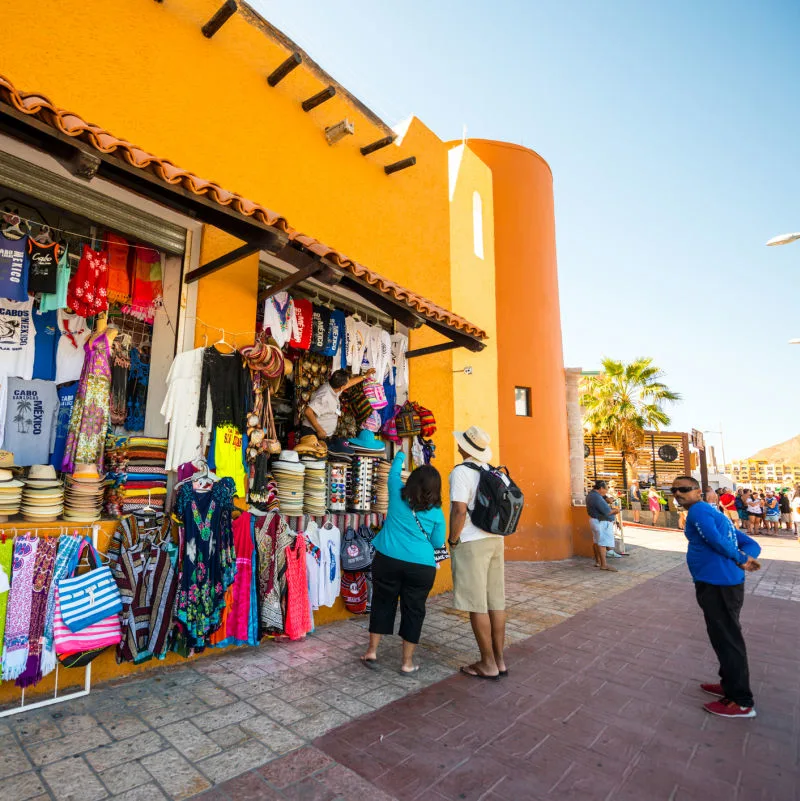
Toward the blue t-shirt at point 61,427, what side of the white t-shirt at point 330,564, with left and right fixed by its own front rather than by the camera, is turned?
right

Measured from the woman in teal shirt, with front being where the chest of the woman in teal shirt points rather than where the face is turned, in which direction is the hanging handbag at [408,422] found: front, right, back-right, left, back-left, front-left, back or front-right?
front

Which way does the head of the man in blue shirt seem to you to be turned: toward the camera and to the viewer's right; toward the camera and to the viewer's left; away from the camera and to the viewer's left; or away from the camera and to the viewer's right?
toward the camera and to the viewer's left

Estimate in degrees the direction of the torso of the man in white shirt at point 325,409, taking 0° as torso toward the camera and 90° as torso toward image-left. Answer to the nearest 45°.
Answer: approximately 270°

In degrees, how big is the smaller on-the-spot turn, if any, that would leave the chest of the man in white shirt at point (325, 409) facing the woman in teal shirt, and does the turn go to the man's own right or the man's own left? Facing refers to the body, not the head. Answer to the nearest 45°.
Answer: approximately 45° to the man's own right

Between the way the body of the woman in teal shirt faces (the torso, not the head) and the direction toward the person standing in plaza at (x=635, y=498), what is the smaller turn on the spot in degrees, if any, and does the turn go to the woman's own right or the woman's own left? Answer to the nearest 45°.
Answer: approximately 45° to the woman's own right

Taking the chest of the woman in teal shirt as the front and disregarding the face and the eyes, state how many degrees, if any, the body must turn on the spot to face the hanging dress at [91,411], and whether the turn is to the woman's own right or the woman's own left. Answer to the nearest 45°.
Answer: approximately 90° to the woman's own left

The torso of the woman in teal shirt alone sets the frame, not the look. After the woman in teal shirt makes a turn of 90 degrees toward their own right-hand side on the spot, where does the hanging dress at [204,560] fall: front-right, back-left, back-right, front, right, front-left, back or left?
back

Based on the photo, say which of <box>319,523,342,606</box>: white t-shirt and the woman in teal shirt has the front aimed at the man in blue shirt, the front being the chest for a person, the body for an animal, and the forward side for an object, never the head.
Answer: the white t-shirt

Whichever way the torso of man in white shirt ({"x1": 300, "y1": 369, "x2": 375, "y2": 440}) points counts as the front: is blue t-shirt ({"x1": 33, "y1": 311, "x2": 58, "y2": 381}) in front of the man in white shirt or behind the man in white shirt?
behind

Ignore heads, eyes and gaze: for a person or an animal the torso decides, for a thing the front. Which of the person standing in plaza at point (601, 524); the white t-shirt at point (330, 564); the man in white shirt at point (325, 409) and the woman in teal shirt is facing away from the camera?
the woman in teal shirt

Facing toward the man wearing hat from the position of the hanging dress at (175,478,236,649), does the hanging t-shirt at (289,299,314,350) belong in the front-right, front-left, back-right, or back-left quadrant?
front-left

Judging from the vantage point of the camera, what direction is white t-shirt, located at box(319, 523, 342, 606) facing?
facing the viewer and to the right of the viewer

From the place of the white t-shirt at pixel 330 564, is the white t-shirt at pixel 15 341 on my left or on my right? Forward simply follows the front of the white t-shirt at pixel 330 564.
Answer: on my right

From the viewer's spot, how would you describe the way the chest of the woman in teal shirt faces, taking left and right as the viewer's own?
facing away from the viewer
